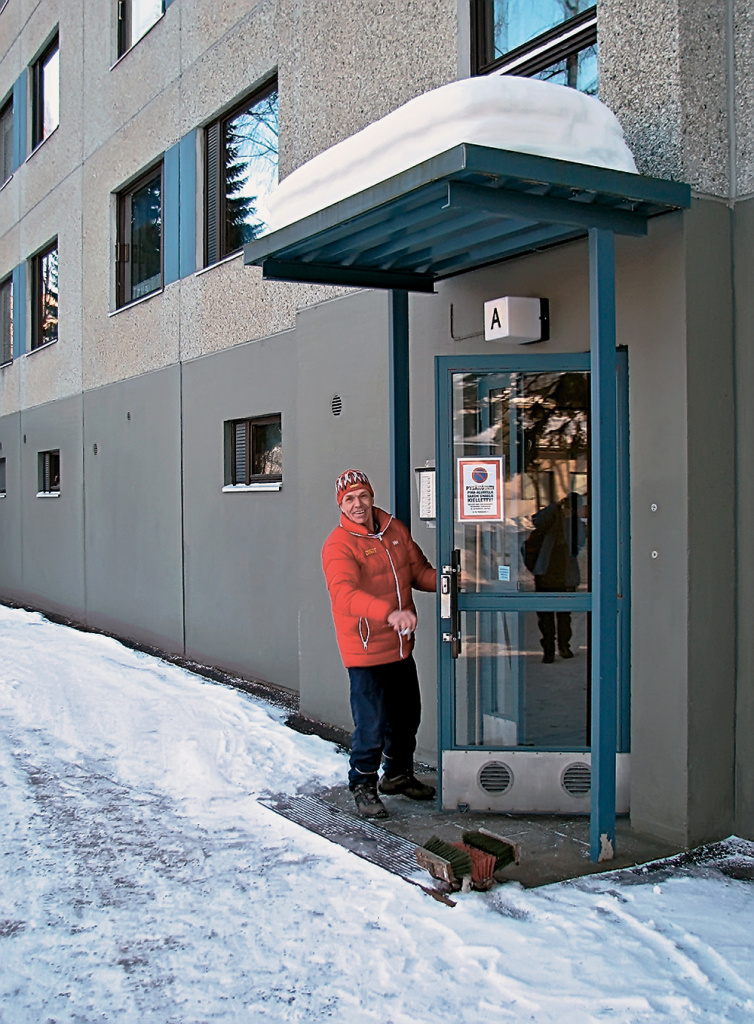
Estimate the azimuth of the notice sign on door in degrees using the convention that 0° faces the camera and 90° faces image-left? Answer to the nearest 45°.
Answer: approximately 0°

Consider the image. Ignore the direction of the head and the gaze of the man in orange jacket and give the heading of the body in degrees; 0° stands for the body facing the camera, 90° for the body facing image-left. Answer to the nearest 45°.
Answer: approximately 315°
